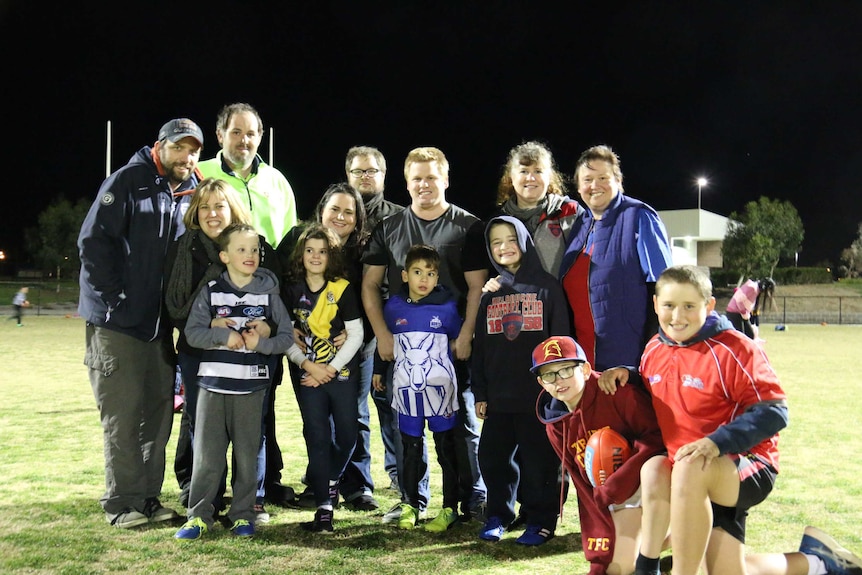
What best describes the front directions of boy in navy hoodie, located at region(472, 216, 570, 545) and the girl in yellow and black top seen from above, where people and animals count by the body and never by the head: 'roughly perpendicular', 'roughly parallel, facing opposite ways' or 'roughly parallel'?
roughly parallel

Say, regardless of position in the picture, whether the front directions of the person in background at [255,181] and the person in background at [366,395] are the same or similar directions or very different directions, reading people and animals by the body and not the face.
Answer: same or similar directions

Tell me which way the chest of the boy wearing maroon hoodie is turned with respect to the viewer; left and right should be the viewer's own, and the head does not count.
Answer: facing the viewer and to the left of the viewer

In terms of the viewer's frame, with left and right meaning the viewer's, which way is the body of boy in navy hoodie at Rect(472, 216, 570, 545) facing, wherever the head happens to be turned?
facing the viewer

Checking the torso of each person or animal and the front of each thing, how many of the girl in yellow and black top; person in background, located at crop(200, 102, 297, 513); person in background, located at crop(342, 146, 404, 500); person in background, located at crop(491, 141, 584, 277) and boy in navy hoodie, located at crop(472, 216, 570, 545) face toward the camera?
5

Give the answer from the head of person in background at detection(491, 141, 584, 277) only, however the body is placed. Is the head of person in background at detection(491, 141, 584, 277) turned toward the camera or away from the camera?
toward the camera

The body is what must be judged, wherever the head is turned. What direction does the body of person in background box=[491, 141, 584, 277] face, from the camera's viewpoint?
toward the camera

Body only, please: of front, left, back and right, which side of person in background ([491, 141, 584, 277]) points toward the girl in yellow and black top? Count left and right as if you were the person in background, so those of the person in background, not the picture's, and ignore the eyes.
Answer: right

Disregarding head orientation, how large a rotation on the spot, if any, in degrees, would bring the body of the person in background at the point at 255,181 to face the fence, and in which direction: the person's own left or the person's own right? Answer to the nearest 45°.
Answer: approximately 135° to the person's own left

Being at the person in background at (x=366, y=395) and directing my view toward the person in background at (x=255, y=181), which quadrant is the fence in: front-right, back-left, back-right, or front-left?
back-right

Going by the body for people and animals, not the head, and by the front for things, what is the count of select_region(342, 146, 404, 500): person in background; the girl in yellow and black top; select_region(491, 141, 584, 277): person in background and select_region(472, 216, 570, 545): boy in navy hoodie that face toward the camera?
4

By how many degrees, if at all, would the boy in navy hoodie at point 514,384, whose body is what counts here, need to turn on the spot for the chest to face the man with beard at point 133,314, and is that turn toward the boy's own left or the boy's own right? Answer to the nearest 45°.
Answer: approximately 90° to the boy's own right

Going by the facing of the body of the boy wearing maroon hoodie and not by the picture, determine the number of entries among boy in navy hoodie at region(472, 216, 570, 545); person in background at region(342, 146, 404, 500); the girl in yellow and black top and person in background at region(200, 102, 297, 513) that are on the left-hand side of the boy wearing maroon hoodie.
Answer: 0

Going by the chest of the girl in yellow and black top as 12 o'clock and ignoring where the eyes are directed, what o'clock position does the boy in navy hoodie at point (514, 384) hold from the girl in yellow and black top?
The boy in navy hoodie is roughly at 10 o'clock from the girl in yellow and black top.

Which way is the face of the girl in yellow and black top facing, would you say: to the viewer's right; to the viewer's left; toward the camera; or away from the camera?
toward the camera

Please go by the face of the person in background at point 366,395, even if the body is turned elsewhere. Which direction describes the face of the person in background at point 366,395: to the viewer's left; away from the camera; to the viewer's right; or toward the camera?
toward the camera

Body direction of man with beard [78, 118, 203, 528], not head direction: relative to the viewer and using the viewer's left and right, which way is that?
facing the viewer and to the right of the viewer

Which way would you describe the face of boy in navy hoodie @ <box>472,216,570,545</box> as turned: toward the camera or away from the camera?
toward the camera
